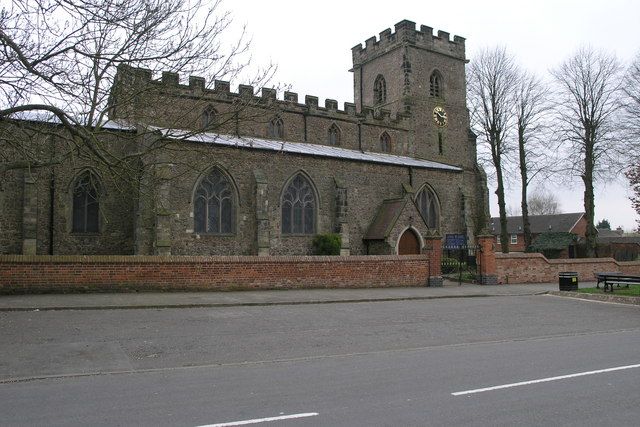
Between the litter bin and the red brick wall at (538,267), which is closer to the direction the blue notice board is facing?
the litter bin

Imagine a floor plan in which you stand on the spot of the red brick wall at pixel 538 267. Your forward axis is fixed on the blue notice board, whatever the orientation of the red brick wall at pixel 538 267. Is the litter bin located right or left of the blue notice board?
left

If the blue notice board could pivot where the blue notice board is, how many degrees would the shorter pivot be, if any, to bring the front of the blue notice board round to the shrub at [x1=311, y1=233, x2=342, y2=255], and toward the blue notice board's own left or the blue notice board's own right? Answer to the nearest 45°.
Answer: approximately 90° to the blue notice board's own right

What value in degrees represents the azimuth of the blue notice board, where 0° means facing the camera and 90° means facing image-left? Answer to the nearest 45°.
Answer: approximately 0°

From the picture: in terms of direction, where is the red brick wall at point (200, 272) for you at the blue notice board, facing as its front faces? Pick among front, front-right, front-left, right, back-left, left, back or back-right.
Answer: front-right
